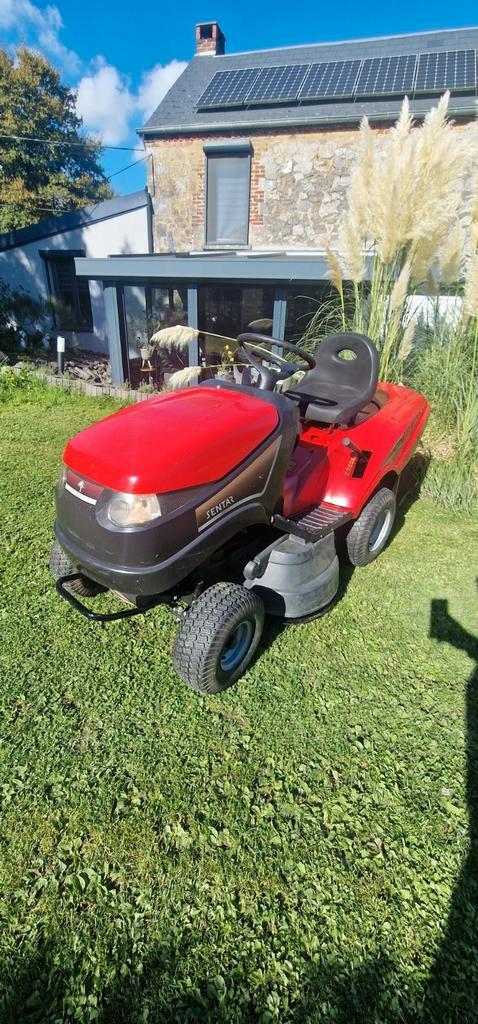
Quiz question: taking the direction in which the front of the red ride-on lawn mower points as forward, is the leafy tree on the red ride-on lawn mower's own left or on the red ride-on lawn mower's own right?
on the red ride-on lawn mower's own right

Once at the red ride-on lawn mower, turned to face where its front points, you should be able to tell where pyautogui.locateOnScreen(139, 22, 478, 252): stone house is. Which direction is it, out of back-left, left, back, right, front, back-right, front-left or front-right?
back-right

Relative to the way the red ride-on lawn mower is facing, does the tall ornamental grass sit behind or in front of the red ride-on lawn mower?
behind

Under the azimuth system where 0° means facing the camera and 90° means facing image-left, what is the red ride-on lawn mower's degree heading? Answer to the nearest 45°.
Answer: approximately 45°
